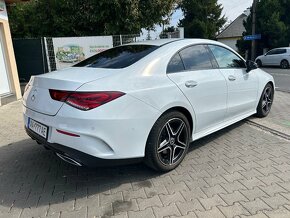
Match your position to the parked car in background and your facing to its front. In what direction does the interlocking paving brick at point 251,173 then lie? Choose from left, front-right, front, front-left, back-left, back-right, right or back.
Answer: back-left

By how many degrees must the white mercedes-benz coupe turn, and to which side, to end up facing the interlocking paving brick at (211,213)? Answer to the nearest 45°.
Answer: approximately 90° to its right

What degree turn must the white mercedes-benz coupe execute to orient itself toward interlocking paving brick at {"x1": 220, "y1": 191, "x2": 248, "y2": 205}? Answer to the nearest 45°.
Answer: approximately 90° to its right

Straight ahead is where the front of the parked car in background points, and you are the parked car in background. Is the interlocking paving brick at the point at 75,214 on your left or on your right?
on your left

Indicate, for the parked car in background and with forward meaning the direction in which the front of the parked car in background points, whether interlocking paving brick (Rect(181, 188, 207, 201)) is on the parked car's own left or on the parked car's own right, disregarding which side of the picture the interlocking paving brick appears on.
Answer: on the parked car's own left

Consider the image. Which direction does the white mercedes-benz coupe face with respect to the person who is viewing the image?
facing away from the viewer and to the right of the viewer

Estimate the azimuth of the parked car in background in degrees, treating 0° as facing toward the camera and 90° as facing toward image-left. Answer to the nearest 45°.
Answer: approximately 135°

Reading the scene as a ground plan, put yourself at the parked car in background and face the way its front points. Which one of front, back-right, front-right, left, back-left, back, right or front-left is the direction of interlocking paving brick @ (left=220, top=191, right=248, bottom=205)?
back-left
